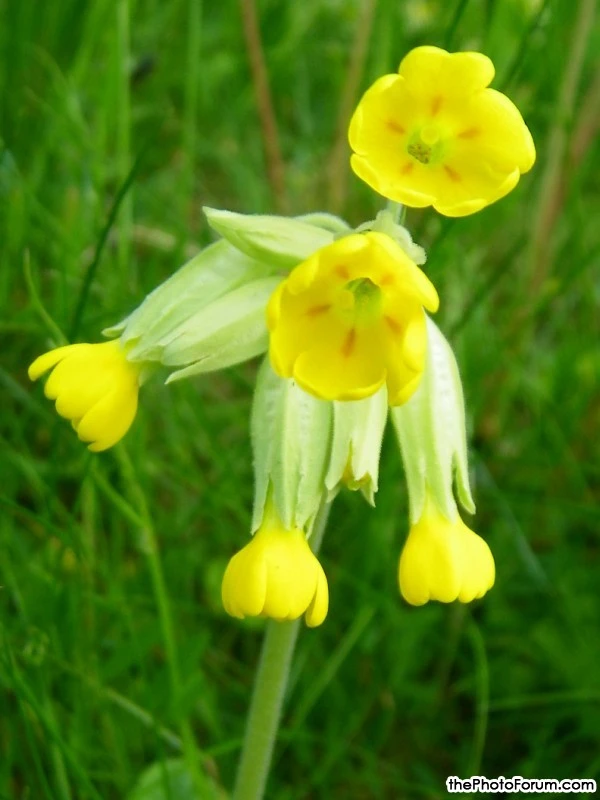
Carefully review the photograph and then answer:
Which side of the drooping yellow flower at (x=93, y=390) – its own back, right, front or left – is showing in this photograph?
left
